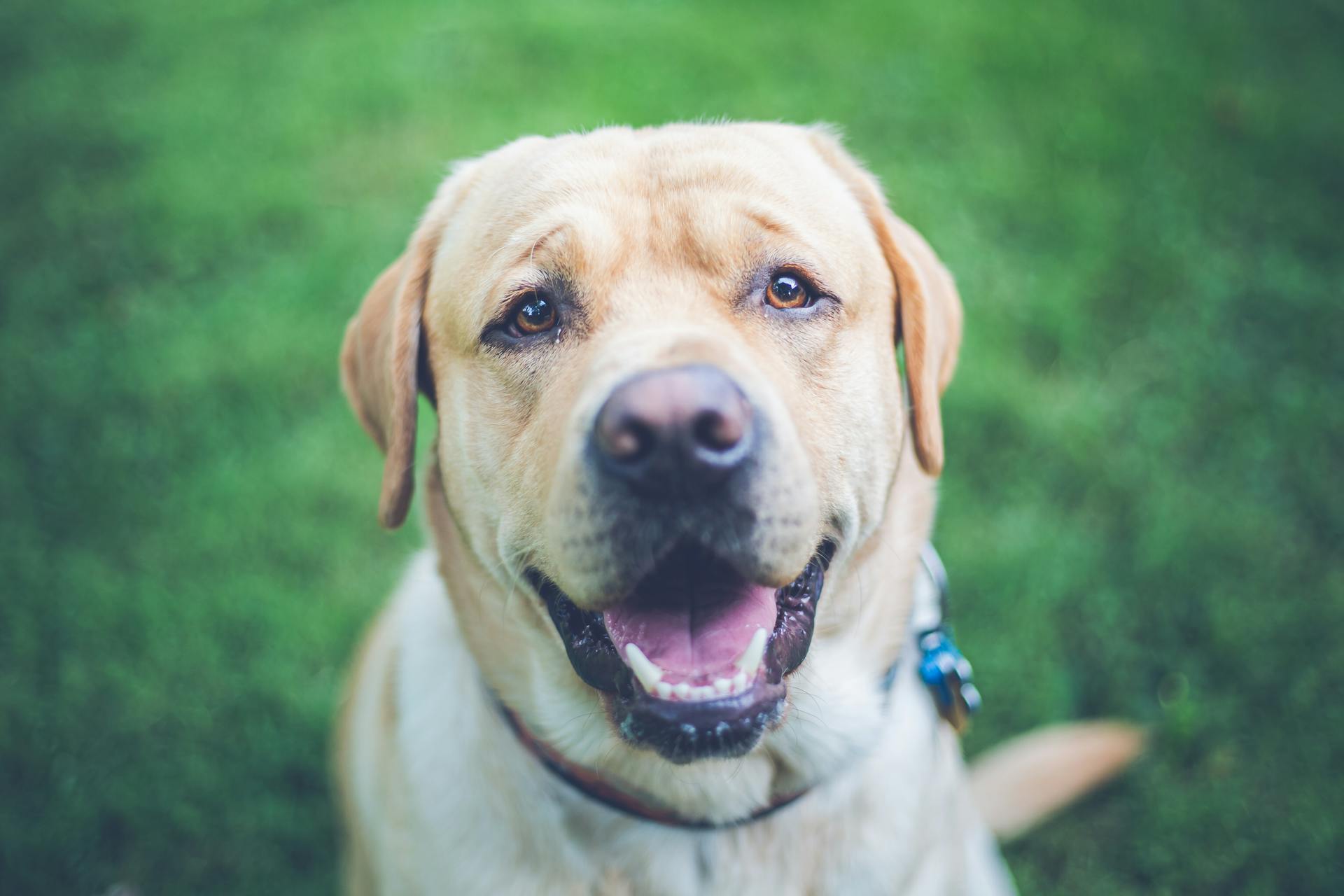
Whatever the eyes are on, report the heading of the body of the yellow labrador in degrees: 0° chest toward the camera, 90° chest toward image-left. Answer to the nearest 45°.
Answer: approximately 0°
